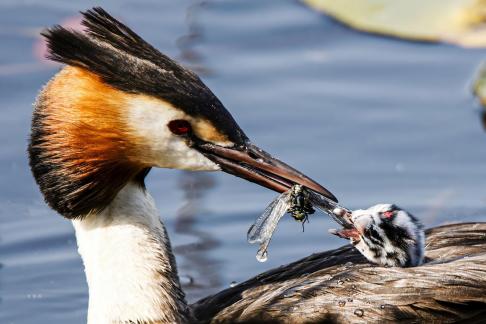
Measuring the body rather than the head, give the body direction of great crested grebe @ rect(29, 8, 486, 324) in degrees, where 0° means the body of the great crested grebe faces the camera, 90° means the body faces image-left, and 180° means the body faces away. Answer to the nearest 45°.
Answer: approximately 90°
